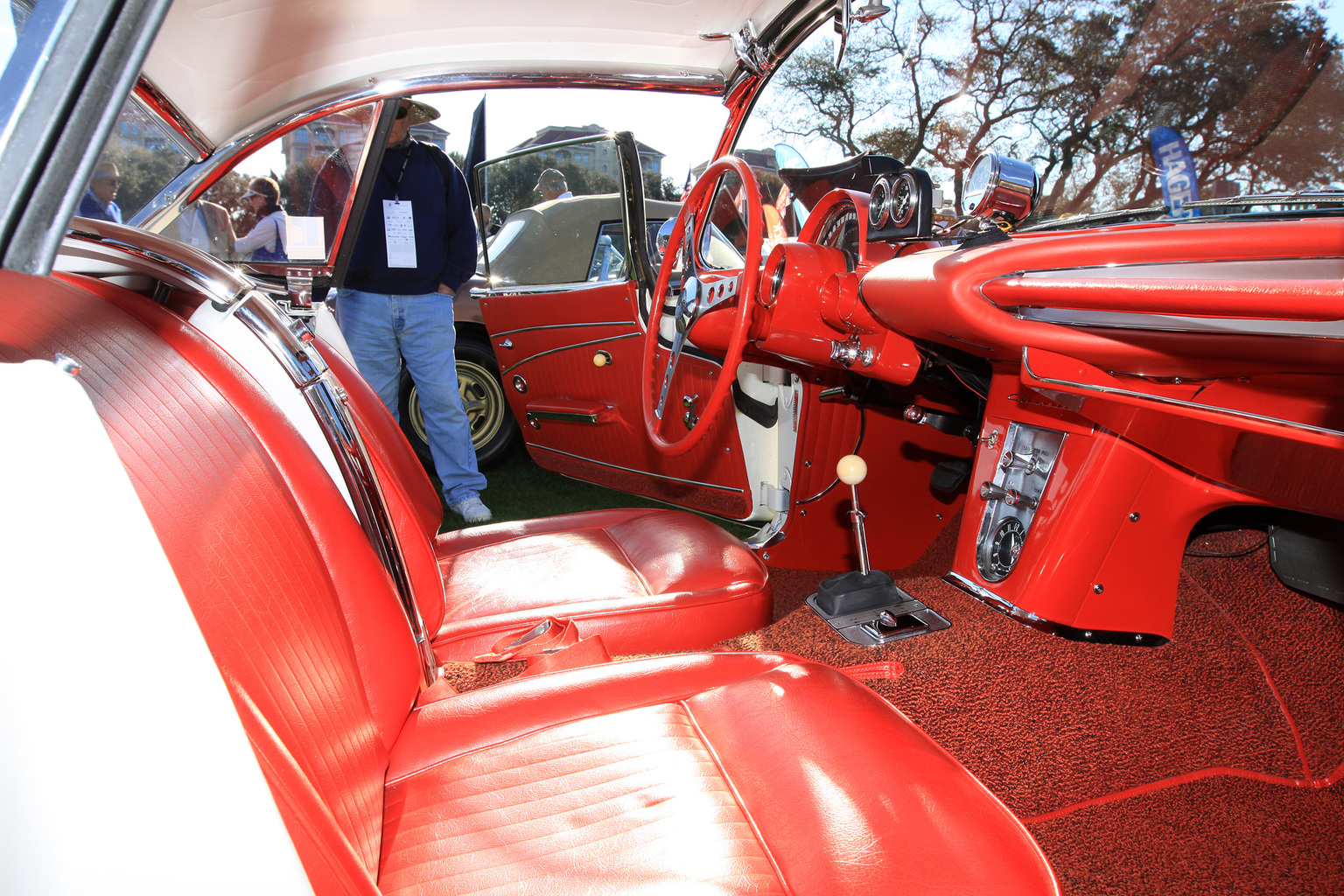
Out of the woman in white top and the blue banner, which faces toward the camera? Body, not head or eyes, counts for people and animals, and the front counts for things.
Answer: the blue banner

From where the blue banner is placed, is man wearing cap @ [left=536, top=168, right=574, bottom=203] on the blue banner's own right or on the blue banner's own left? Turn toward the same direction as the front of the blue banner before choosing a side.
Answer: on the blue banner's own right

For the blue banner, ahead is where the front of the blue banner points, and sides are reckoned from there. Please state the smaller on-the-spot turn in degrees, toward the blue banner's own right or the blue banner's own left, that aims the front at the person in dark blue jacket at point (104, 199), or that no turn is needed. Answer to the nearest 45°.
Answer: approximately 45° to the blue banner's own right

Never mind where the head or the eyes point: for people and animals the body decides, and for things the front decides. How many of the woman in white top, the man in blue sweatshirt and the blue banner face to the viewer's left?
1

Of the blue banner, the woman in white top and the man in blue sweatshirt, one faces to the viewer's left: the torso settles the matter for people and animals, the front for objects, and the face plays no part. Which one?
the woman in white top

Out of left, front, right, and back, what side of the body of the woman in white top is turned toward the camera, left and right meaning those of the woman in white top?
left

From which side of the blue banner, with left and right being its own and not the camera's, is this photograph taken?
front
